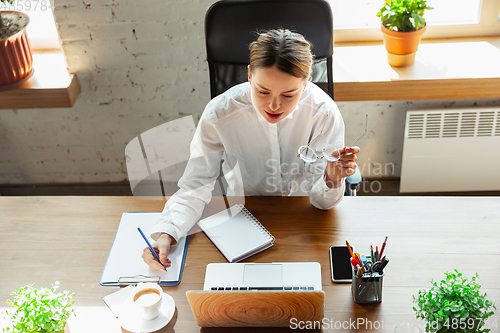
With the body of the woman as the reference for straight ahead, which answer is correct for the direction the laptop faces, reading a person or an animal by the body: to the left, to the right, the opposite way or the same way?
the opposite way

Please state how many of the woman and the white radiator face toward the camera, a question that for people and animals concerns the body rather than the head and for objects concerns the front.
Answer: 2

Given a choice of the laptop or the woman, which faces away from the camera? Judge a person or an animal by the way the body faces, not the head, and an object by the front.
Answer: the laptop

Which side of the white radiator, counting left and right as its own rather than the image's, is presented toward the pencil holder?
front

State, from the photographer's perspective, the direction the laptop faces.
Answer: facing away from the viewer

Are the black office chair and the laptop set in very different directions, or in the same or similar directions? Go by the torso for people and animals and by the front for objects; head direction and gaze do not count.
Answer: very different directions

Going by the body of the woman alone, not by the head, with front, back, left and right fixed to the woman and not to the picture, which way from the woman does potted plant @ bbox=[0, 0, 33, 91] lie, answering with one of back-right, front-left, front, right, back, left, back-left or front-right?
back-right

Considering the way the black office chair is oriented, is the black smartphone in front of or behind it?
in front
